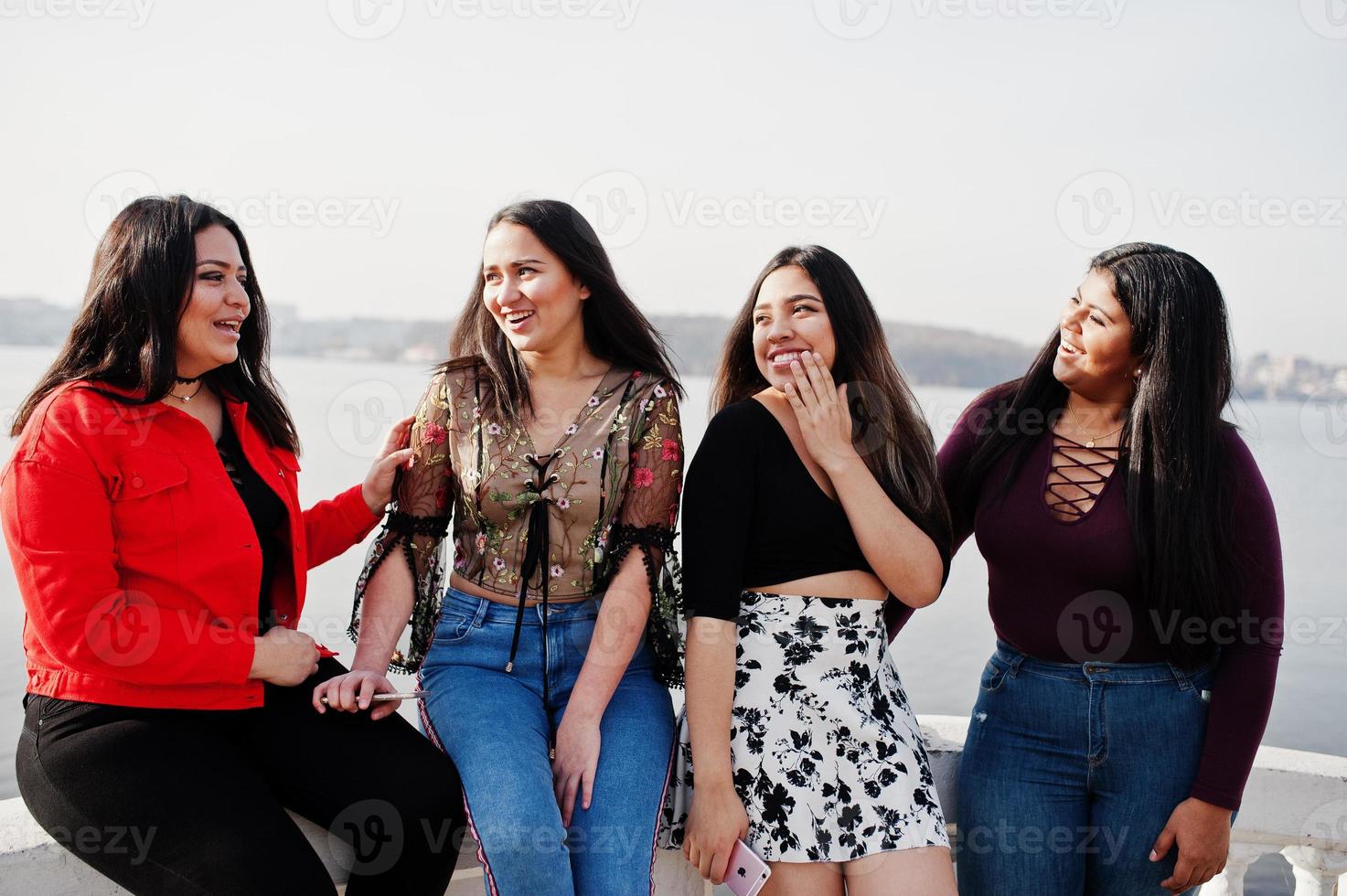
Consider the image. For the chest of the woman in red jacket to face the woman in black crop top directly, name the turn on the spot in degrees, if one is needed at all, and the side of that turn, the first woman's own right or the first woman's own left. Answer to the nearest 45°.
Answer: approximately 45° to the first woman's own left

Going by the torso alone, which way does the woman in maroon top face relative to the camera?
toward the camera

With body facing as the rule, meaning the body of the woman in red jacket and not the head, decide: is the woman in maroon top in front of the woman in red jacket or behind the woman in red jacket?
in front

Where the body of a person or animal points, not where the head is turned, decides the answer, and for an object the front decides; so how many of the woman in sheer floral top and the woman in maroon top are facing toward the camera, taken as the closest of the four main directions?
2

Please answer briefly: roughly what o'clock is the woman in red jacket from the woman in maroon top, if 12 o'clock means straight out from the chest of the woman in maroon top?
The woman in red jacket is roughly at 2 o'clock from the woman in maroon top.

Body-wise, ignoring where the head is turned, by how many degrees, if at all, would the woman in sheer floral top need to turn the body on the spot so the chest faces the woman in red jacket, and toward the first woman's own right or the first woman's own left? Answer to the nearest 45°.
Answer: approximately 45° to the first woman's own right

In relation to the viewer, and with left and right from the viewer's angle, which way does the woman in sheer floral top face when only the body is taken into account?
facing the viewer

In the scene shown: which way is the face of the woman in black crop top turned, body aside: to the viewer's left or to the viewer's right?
to the viewer's left

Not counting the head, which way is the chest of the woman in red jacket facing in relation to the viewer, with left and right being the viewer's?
facing the viewer and to the right of the viewer
